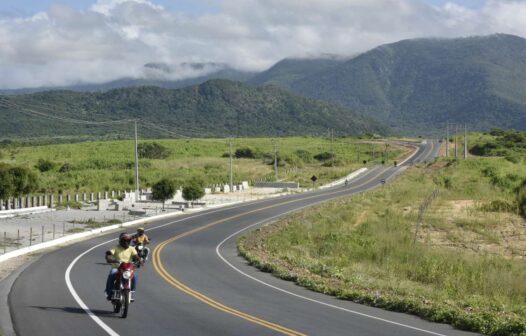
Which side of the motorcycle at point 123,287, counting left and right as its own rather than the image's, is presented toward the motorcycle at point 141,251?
back

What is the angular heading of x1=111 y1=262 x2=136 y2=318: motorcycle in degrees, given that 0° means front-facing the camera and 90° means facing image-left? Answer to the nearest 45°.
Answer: approximately 0°
